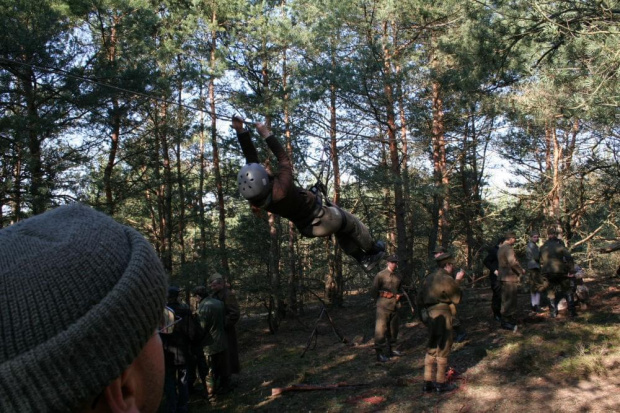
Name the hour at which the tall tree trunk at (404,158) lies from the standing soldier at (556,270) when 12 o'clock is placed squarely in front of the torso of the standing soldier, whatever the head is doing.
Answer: The tall tree trunk is roughly at 10 o'clock from the standing soldier.

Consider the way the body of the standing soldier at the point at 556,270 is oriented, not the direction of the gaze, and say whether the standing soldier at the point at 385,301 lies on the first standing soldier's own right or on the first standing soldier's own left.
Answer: on the first standing soldier's own left

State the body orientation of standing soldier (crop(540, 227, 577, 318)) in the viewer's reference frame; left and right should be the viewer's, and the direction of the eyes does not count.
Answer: facing away from the viewer

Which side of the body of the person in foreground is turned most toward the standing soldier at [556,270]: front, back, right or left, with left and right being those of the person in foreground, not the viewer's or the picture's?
front

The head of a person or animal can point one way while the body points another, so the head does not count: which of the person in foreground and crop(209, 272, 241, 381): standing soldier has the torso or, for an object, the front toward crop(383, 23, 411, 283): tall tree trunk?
the person in foreground

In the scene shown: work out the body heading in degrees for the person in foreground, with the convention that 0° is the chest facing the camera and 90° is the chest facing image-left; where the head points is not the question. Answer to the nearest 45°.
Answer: approximately 225°

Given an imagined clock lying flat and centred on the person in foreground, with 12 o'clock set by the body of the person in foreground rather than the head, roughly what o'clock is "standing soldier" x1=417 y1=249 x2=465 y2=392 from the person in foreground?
The standing soldier is roughly at 12 o'clock from the person in foreground.

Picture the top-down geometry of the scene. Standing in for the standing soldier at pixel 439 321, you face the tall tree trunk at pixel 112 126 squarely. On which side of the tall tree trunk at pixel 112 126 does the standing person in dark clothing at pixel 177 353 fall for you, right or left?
left

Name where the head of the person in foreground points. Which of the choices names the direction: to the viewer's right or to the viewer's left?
to the viewer's right

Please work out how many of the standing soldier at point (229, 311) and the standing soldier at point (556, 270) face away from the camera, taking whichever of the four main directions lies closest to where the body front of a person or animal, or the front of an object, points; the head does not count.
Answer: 1

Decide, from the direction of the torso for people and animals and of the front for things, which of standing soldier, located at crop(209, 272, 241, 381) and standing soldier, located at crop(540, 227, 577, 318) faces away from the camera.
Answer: standing soldier, located at crop(540, 227, 577, 318)

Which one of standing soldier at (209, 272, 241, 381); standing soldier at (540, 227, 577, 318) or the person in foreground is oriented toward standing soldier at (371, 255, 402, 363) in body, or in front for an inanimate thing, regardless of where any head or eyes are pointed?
the person in foreground

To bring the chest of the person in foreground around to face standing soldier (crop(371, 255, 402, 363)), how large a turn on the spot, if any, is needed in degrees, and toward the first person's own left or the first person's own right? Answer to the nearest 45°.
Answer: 0° — they already face them
